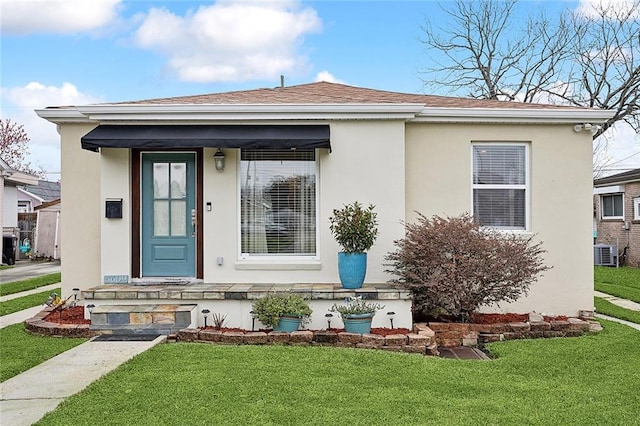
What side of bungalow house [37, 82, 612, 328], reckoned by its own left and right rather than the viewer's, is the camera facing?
front

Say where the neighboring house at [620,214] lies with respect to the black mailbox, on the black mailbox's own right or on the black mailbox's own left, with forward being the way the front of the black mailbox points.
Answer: on the black mailbox's own left

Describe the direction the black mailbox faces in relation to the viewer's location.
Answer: facing the viewer

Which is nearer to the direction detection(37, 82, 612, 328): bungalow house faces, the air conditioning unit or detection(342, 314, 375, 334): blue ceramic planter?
the blue ceramic planter

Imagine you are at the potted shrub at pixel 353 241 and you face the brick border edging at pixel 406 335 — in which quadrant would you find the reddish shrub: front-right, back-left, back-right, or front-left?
front-left

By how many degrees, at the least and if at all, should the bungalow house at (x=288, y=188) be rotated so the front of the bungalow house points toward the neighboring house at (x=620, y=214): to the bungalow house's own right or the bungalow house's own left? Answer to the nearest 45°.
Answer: approximately 135° to the bungalow house's own left

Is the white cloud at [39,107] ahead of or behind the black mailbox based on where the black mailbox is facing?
behind

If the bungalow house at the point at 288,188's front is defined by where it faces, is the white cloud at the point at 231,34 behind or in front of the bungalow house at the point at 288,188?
behind

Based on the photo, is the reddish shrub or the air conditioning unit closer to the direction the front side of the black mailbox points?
the reddish shrub

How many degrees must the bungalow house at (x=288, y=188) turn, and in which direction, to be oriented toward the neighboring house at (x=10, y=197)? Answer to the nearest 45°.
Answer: approximately 135° to its right

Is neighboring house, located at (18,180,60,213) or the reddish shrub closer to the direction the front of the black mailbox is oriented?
the reddish shrub
